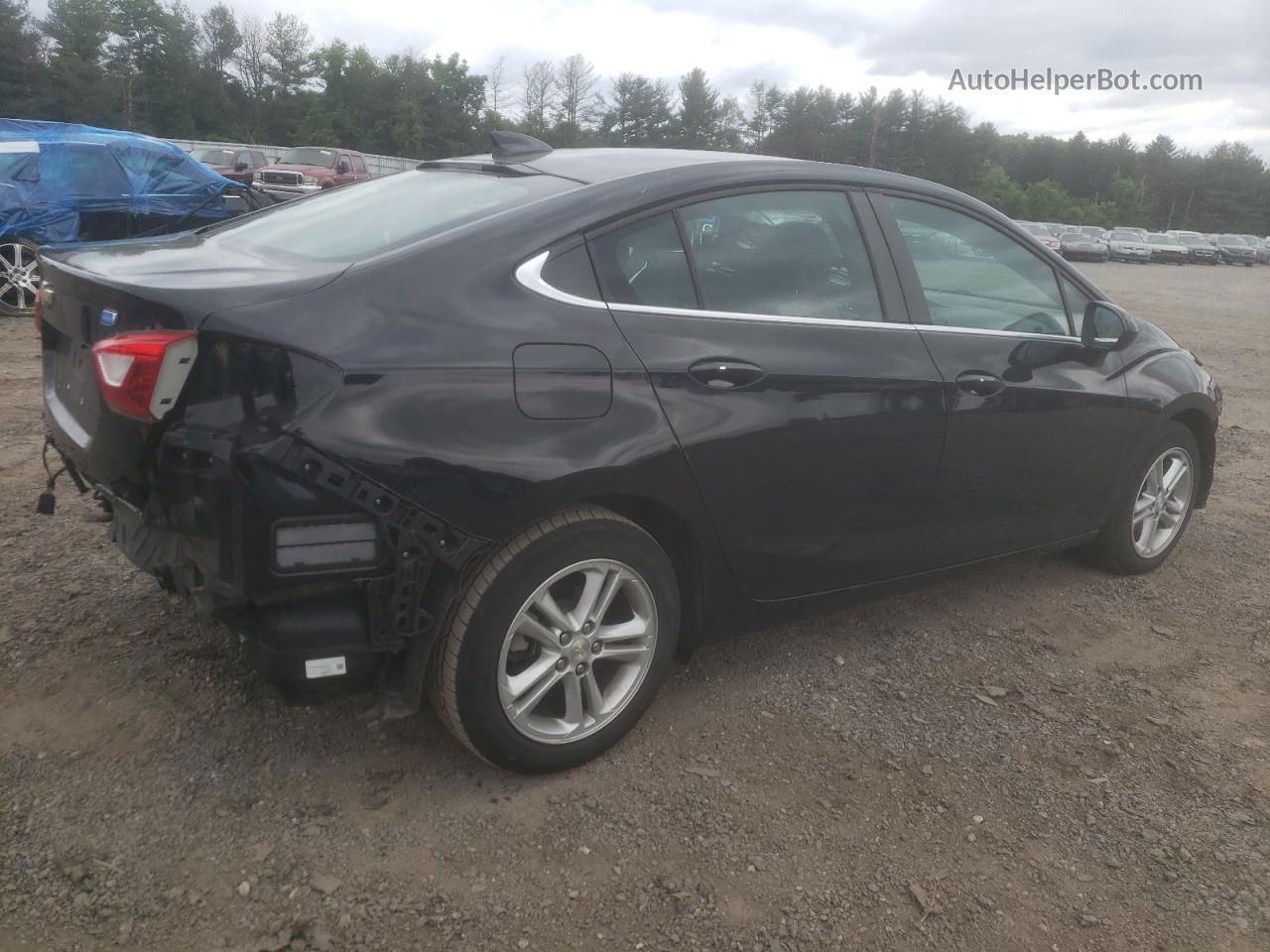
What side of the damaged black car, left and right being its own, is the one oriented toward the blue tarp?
left

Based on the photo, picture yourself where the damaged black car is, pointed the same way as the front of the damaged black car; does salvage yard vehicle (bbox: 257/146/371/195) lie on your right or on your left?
on your left

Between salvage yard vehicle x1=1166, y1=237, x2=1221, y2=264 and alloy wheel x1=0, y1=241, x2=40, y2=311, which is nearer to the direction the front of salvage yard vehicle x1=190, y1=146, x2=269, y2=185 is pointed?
the alloy wheel

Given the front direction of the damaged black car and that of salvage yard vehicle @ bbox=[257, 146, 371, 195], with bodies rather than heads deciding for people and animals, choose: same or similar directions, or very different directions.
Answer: very different directions

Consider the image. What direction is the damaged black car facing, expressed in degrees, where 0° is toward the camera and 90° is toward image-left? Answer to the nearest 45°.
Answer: approximately 225°

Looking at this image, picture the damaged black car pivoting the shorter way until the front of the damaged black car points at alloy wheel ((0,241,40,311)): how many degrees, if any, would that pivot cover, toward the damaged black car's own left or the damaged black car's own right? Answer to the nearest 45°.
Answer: approximately 90° to the damaged black car's own left

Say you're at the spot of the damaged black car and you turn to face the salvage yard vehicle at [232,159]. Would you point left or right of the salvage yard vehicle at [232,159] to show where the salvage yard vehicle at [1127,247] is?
right
